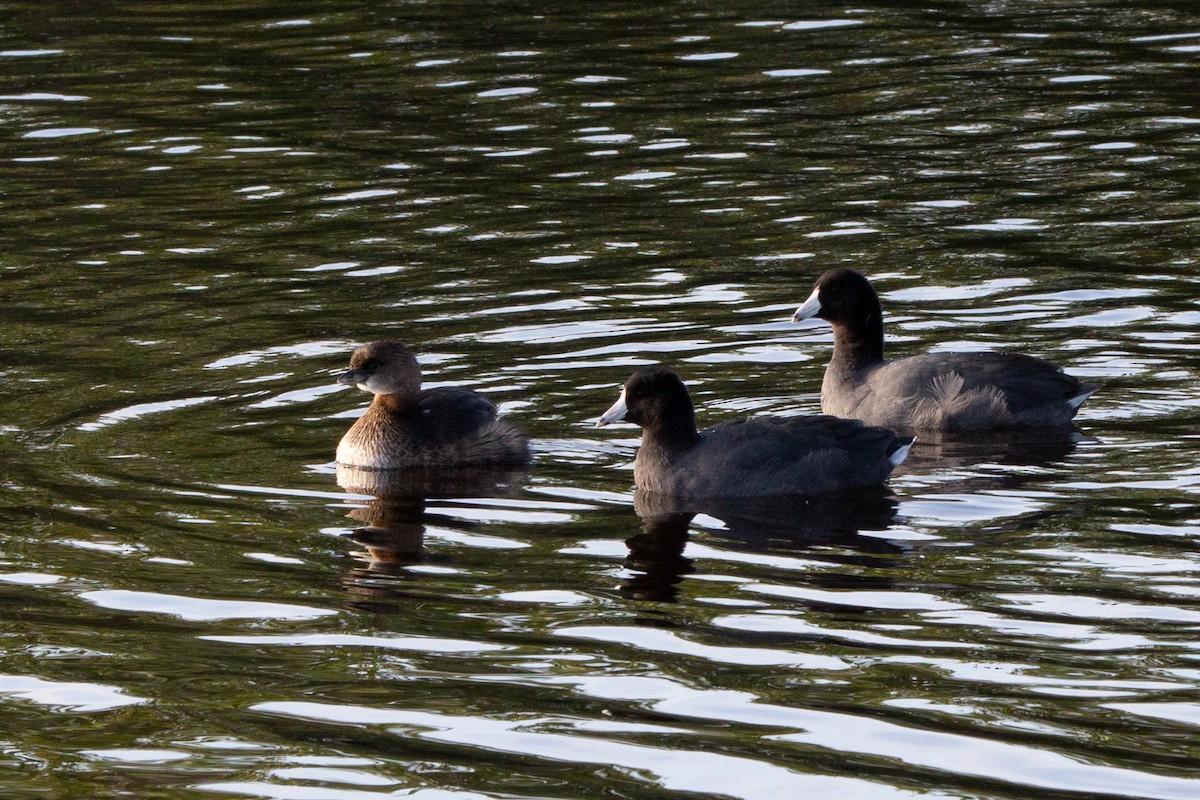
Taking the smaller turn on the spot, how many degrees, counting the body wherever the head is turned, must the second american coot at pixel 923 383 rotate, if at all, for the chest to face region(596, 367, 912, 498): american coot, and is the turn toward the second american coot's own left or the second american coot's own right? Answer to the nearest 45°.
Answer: approximately 45° to the second american coot's own left

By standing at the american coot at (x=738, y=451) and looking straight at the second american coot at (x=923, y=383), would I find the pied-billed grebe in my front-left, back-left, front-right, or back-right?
back-left

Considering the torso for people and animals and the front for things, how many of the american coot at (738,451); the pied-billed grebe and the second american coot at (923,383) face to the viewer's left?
3

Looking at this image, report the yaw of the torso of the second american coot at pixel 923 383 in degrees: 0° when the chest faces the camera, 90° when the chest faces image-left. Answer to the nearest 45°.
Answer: approximately 90°

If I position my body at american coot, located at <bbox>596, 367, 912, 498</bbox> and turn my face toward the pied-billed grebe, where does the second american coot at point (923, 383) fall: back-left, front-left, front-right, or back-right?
back-right

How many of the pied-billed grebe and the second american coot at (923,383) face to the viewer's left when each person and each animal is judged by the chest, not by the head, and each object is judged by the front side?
2

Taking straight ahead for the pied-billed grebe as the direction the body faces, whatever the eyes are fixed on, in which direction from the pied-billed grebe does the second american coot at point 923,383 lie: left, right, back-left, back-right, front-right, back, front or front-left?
back

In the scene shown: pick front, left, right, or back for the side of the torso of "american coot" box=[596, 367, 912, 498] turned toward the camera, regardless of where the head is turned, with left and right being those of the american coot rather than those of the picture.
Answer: left

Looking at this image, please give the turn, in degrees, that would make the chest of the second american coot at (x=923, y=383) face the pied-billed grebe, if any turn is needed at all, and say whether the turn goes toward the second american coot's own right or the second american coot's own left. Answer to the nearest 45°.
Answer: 0° — it already faces it

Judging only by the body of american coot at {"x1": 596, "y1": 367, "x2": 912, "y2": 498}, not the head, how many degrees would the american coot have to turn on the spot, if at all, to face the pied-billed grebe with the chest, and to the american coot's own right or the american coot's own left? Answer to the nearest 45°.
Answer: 0° — it already faces it

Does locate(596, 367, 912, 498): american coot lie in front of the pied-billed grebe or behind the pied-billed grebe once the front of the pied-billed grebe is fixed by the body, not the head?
behind

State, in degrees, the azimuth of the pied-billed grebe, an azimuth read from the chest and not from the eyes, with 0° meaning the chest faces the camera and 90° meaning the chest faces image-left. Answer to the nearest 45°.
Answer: approximately 90°

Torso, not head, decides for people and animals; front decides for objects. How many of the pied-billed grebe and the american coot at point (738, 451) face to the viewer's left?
2
